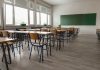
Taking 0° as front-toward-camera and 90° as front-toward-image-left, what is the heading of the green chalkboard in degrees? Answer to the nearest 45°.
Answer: approximately 0°

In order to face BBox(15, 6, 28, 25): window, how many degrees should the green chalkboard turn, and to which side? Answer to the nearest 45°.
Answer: approximately 45° to its right

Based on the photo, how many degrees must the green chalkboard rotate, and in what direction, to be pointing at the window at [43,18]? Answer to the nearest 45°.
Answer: approximately 90° to its right
